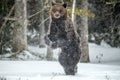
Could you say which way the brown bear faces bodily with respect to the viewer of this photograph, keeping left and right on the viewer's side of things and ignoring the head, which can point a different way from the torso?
facing the viewer and to the left of the viewer

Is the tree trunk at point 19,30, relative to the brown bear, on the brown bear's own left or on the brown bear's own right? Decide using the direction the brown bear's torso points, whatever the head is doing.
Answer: on the brown bear's own right
